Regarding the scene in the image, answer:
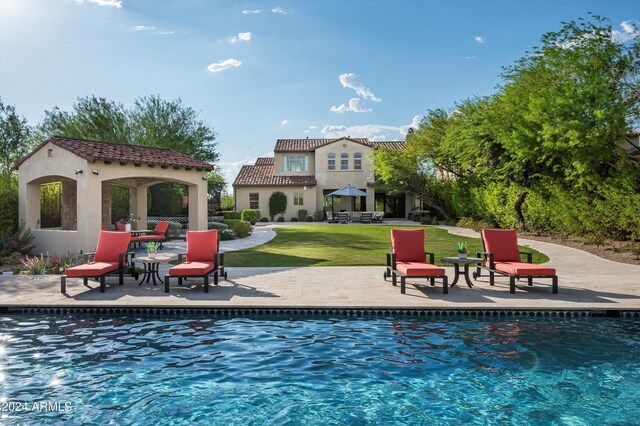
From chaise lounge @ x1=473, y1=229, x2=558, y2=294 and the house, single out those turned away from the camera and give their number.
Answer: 0

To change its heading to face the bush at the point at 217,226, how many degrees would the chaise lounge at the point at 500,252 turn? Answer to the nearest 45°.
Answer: approximately 180°

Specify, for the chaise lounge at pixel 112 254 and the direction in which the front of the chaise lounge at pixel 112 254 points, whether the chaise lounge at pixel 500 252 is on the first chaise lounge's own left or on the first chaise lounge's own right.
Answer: on the first chaise lounge's own left

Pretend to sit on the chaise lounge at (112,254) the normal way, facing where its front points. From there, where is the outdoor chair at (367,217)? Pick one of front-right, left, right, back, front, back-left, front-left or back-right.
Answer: back

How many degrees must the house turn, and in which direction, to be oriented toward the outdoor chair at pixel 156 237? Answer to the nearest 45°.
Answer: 0° — it already faces it

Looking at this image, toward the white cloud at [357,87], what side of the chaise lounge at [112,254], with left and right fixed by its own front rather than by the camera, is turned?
back

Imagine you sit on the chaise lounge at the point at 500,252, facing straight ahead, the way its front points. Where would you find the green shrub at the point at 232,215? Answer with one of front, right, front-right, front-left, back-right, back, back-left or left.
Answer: back

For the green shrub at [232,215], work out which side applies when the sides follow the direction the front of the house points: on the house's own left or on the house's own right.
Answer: on the house's own right

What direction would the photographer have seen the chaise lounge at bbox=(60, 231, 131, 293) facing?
facing the viewer and to the left of the viewer

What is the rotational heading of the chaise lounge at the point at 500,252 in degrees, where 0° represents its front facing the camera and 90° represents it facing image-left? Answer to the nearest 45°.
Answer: approximately 315°

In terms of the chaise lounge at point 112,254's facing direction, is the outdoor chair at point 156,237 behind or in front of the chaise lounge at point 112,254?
behind

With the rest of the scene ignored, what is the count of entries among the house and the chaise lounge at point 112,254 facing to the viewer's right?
0
